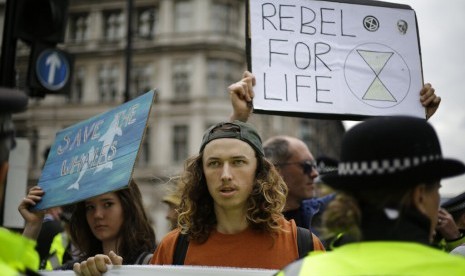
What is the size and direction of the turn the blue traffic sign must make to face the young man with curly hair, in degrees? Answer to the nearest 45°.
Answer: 0° — it already faces them

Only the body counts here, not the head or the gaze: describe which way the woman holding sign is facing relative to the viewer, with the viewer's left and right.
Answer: facing the viewer and to the left of the viewer

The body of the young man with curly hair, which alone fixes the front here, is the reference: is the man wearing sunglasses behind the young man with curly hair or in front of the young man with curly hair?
behind

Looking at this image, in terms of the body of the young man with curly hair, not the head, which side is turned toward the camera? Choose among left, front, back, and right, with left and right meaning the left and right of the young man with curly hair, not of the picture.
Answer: front

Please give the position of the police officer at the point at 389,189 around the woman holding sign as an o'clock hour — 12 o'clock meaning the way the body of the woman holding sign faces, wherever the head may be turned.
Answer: The police officer is roughly at 10 o'clock from the woman holding sign.

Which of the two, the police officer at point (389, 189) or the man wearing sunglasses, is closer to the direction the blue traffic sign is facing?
the police officer

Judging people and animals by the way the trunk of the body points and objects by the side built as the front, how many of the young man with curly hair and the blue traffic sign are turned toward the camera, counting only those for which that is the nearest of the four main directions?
2

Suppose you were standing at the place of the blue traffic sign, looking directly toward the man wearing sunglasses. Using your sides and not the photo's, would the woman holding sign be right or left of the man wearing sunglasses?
right

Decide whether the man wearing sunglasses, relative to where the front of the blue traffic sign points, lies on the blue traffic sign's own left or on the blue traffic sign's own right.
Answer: on the blue traffic sign's own left

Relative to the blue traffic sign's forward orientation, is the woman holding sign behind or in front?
in front

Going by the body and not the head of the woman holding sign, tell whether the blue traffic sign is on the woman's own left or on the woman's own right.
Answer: on the woman's own right

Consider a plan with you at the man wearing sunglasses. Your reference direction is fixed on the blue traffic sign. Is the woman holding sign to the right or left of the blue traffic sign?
left

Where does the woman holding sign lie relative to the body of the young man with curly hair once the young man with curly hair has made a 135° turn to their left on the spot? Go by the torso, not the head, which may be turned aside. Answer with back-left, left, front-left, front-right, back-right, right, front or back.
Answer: left

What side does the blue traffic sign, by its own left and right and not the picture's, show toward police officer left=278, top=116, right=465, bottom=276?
front

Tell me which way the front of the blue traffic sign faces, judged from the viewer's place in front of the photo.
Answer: facing the viewer

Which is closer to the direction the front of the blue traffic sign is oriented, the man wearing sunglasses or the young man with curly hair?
the young man with curly hair
